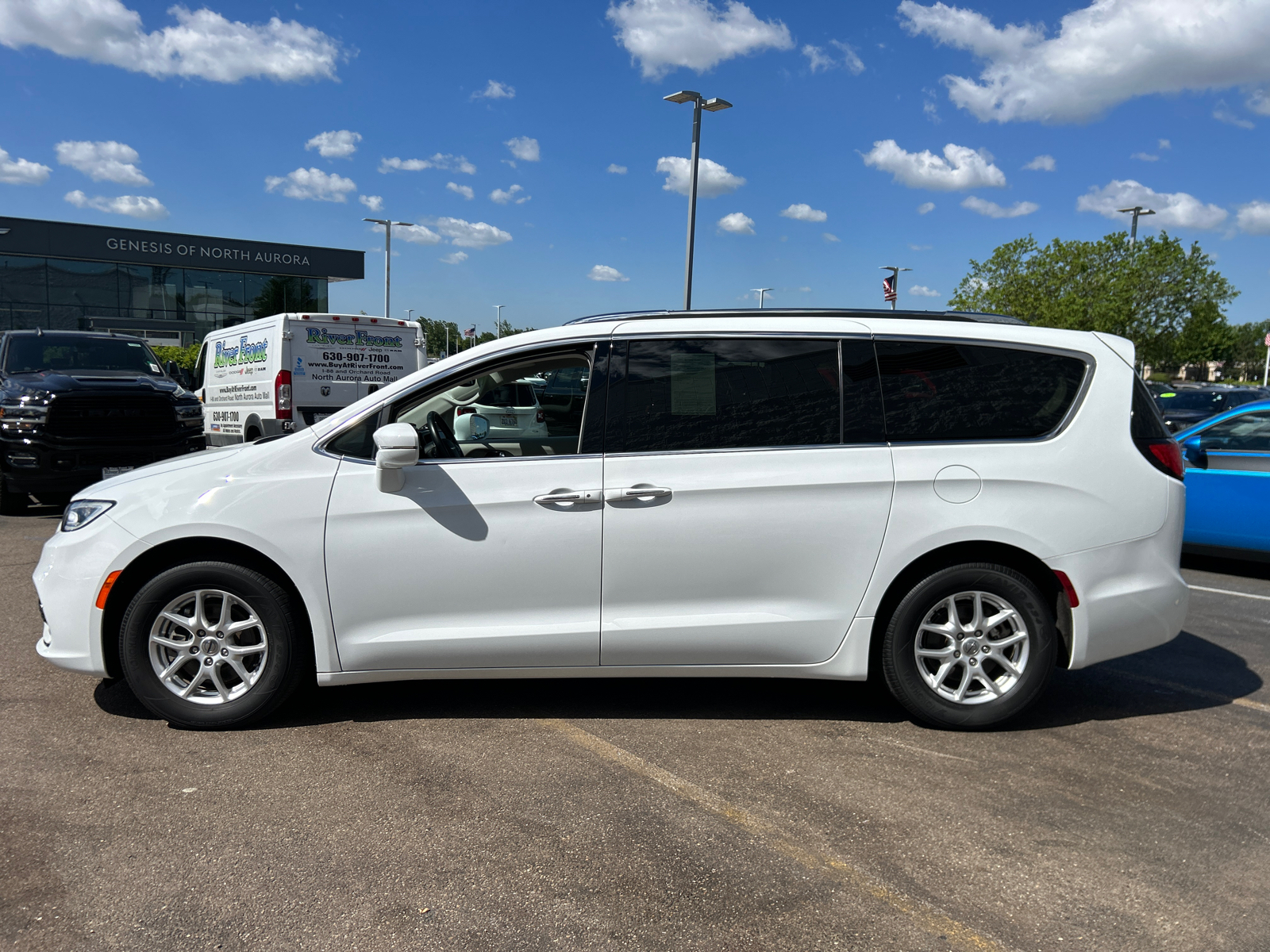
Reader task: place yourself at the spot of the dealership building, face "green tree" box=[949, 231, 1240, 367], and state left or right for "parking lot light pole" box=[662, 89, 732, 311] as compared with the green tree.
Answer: right

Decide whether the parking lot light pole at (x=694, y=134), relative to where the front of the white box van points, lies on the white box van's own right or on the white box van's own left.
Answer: on the white box van's own right

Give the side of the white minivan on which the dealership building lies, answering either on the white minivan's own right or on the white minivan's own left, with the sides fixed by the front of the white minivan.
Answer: on the white minivan's own right

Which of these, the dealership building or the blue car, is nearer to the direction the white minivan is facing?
the dealership building

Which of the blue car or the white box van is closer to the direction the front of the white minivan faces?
the white box van

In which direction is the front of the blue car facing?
to the viewer's left

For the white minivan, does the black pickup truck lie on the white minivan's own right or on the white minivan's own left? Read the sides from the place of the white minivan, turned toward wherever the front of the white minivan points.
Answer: on the white minivan's own right

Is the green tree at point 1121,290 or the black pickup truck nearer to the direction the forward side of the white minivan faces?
the black pickup truck

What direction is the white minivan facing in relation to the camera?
to the viewer's left

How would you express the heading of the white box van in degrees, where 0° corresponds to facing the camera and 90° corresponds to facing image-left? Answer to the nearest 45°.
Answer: approximately 135°
